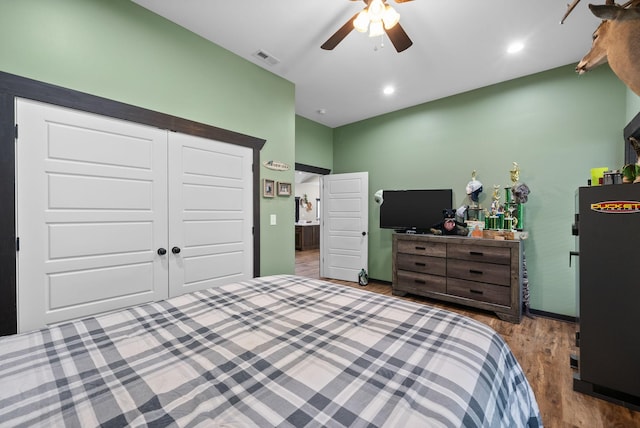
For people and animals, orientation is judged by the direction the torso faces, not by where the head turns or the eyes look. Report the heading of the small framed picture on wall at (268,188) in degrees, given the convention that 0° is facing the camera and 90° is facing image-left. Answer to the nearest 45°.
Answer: approximately 315°

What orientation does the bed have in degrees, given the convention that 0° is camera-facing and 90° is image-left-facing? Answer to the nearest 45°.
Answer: approximately 225°

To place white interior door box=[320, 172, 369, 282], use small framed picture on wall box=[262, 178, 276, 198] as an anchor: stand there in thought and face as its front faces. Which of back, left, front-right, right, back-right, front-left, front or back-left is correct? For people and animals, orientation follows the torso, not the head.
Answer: left

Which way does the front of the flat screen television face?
toward the camera

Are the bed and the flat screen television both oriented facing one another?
yes

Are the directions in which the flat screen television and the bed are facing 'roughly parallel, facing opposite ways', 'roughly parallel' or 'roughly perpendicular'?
roughly parallel, facing opposite ways

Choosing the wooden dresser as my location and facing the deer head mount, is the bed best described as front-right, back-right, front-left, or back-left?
front-right

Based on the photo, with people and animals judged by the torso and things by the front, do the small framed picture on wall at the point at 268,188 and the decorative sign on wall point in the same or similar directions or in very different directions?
same or similar directions

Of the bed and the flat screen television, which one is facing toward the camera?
the flat screen television

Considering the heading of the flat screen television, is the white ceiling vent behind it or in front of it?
in front

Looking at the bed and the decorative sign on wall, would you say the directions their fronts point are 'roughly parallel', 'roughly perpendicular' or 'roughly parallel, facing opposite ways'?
roughly perpendicular

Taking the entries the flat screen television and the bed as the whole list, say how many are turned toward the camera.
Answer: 1

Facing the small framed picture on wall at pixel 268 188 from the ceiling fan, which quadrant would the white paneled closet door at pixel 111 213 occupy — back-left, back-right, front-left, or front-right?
front-left

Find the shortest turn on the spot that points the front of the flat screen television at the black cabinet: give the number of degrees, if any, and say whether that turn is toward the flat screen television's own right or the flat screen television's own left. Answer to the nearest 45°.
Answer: approximately 45° to the flat screen television's own left

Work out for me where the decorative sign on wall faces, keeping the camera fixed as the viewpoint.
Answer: facing the viewer and to the right of the viewer
